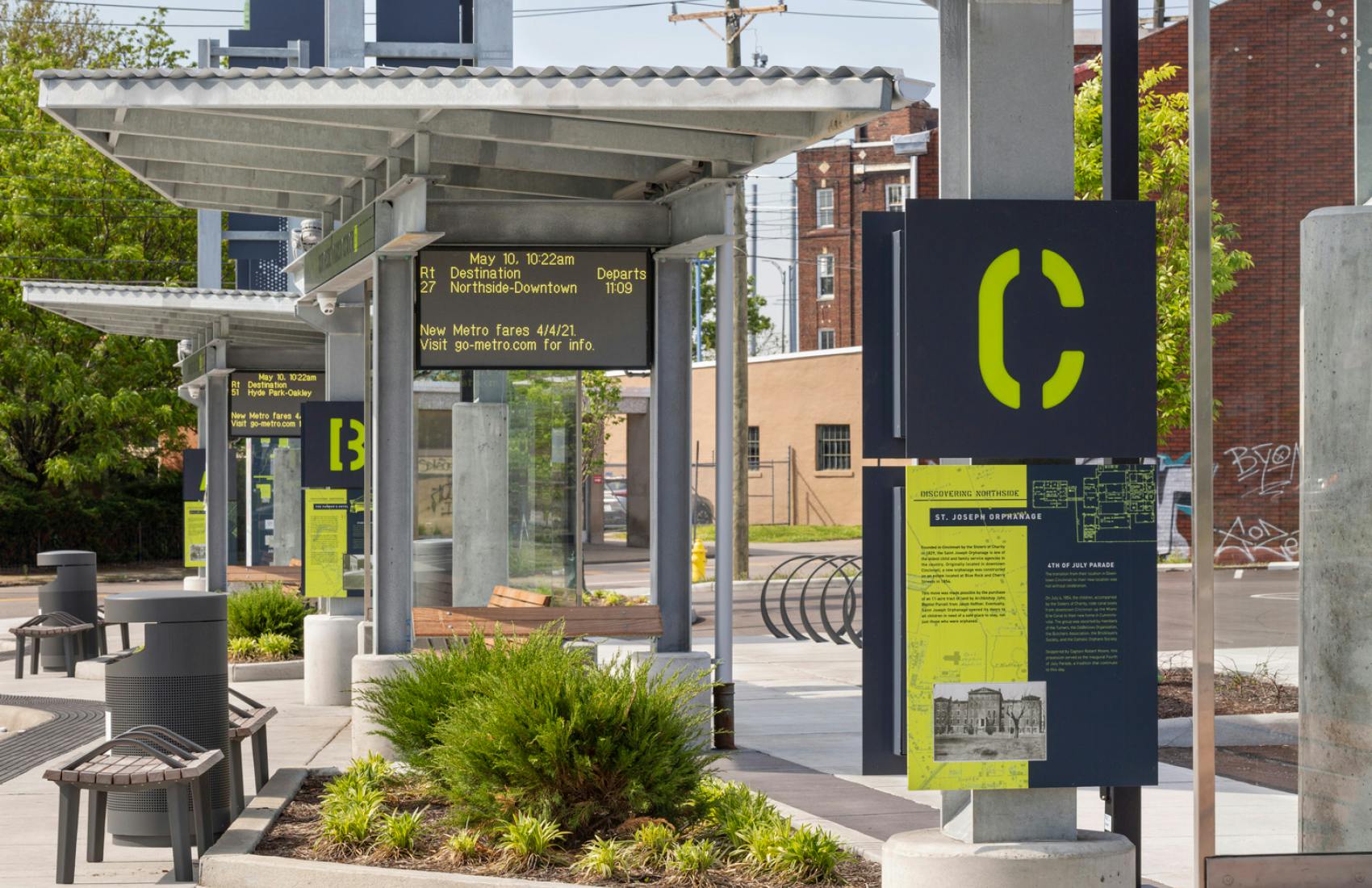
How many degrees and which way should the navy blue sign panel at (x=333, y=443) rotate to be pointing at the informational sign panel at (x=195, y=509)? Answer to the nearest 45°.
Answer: approximately 180°

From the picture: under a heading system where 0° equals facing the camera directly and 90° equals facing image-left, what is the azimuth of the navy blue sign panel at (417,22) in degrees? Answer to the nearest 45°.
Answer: approximately 0°

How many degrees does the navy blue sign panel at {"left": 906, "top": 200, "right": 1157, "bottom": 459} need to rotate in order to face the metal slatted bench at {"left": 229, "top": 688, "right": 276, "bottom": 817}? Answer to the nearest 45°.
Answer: approximately 135° to its right

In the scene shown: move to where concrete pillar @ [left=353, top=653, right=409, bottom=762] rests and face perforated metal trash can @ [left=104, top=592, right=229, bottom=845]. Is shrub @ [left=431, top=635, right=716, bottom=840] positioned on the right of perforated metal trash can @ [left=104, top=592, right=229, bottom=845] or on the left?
left
